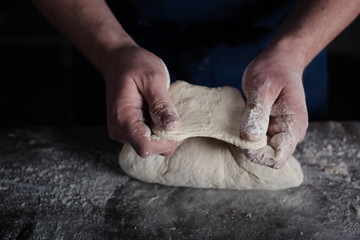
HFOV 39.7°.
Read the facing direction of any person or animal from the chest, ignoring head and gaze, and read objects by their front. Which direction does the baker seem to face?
toward the camera
